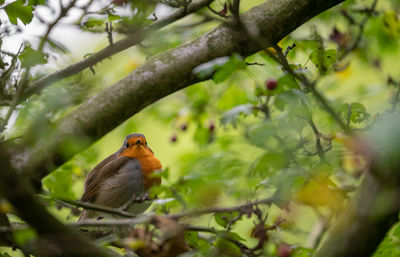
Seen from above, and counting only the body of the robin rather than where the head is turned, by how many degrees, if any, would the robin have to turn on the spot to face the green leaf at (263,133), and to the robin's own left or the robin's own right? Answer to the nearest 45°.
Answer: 0° — it already faces it

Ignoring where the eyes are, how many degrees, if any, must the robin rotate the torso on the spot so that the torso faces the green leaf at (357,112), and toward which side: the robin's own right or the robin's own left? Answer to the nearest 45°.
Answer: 0° — it already faces it

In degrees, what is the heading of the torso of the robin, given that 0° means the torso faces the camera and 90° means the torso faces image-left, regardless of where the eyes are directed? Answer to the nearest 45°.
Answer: approximately 315°

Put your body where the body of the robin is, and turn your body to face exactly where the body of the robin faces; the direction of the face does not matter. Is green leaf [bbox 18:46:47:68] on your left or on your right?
on your right
